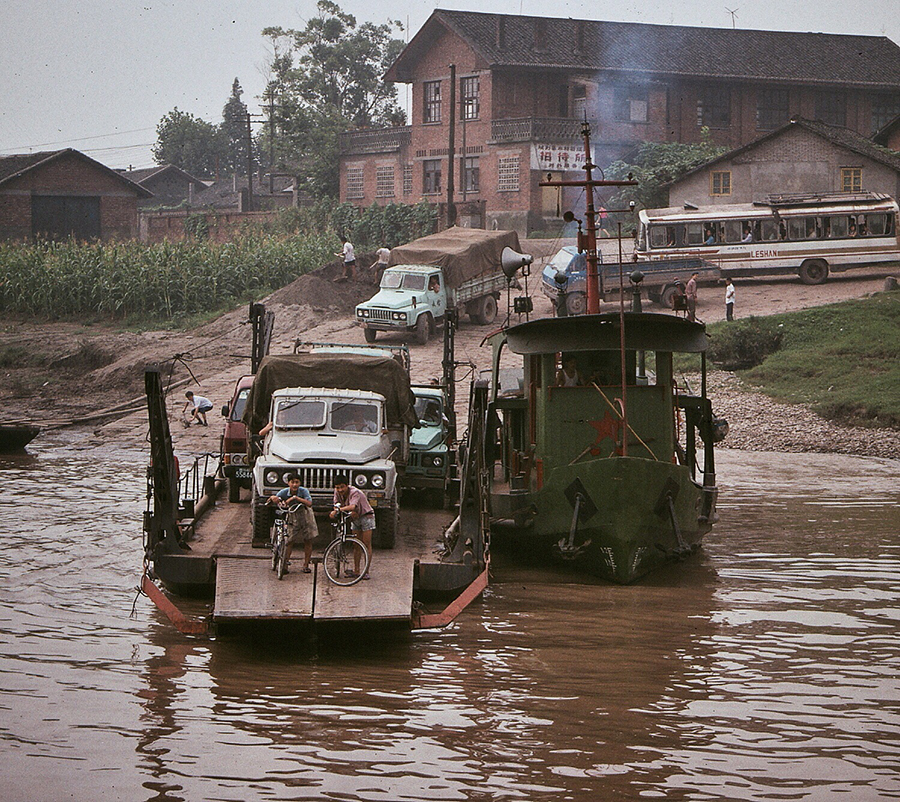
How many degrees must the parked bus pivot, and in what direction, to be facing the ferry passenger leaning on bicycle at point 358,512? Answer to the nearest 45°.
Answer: approximately 90° to its left

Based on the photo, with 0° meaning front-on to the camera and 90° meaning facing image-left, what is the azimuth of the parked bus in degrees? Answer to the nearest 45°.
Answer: approximately 90°

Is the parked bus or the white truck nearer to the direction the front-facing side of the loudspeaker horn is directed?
the white truck

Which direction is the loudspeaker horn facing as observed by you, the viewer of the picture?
facing to the left of the viewer

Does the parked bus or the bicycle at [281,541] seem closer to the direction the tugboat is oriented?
the bicycle

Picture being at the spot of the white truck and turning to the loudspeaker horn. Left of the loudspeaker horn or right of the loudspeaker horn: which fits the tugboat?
right

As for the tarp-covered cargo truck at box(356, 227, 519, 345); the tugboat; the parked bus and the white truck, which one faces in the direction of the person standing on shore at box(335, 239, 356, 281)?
the parked bus
